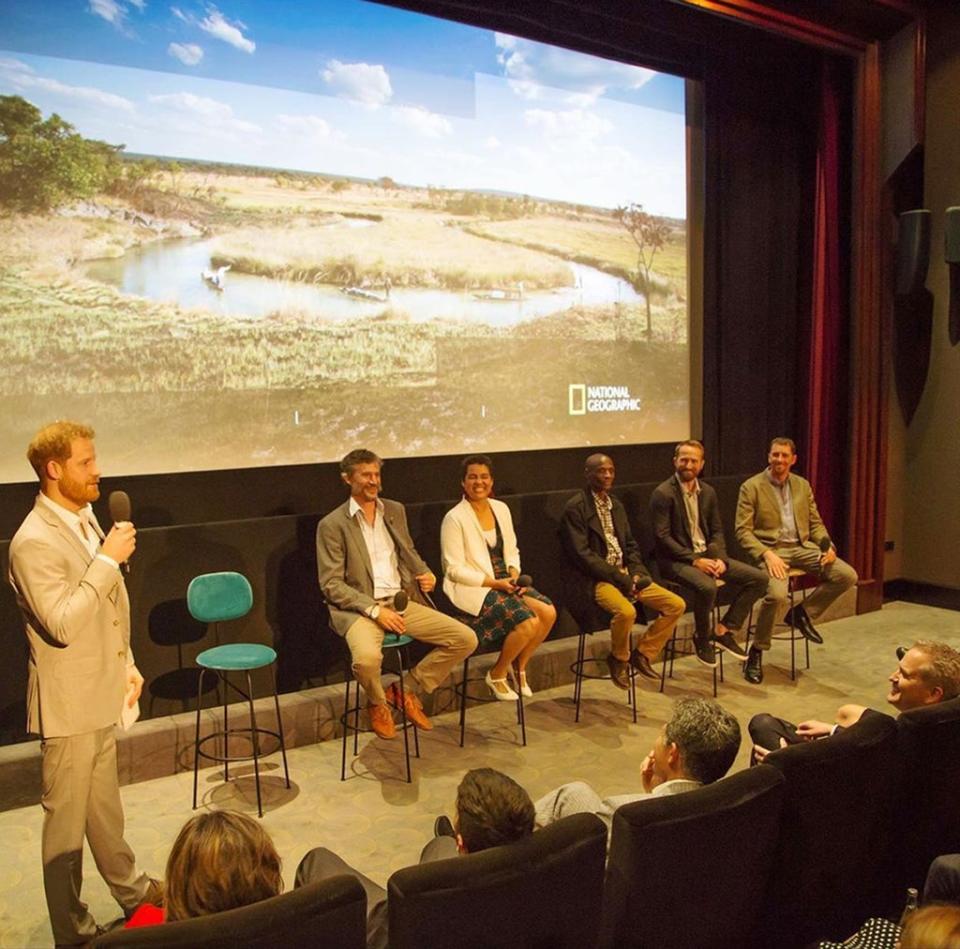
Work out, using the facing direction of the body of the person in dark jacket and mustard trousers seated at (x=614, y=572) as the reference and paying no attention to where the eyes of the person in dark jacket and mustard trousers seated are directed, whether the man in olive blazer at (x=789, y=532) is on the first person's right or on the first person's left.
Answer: on the first person's left

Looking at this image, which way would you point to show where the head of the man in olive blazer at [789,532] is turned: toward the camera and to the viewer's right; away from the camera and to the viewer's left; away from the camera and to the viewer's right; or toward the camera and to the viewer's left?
toward the camera and to the viewer's left

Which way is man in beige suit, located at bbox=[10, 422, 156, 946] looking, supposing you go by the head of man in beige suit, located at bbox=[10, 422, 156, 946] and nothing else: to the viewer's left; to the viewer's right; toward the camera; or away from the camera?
to the viewer's right

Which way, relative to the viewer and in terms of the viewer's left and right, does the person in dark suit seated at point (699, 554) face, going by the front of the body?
facing the viewer and to the right of the viewer

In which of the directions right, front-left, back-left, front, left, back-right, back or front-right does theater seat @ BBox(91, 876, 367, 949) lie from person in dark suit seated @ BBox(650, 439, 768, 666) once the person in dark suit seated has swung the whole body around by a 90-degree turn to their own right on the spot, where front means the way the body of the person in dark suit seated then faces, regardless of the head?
front-left

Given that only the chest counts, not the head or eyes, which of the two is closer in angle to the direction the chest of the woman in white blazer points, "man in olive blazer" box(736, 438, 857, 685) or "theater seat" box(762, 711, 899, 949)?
the theater seat

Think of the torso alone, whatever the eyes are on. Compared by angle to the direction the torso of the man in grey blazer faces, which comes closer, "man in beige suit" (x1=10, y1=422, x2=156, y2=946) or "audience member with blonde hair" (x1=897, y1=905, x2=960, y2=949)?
the audience member with blonde hair

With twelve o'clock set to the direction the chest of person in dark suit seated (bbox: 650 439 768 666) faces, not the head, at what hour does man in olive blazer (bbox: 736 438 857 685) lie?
The man in olive blazer is roughly at 9 o'clock from the person in dark suit seated.

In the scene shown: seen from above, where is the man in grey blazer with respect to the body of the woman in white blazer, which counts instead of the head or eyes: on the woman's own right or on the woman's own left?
on the woman's own right

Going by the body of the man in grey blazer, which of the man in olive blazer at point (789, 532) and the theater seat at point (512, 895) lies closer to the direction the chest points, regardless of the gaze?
the theater seat

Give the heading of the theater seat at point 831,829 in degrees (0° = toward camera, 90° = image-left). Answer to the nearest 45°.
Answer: approximately 135°

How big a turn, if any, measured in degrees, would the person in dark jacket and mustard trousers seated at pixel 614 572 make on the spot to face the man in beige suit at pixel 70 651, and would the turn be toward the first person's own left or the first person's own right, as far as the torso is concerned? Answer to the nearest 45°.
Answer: approximately 90° to the first person's own right

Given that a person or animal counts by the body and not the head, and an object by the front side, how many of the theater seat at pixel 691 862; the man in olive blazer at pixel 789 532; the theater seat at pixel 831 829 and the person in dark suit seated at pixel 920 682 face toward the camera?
1

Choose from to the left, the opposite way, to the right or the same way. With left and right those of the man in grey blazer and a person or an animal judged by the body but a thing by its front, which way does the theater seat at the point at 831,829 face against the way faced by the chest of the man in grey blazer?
the opposite way

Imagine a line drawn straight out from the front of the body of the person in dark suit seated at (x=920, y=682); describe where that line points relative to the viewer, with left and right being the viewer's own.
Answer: facing to the left of the viewer

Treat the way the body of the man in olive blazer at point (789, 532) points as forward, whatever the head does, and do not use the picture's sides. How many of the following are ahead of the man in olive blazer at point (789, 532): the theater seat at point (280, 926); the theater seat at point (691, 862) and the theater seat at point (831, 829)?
3

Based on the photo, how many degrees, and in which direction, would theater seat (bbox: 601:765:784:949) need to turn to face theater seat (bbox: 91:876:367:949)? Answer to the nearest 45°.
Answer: approximately 90° to its left
